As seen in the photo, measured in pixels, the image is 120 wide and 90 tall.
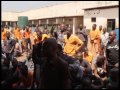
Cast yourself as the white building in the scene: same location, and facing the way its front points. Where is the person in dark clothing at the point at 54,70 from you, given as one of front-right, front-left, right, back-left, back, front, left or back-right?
front-left

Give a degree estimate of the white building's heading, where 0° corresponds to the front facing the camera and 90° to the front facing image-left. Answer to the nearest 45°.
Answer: approximately 45°

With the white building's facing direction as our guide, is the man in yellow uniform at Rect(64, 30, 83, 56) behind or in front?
in front

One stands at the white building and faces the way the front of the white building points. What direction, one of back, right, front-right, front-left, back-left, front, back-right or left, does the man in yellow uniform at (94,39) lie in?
front-left
